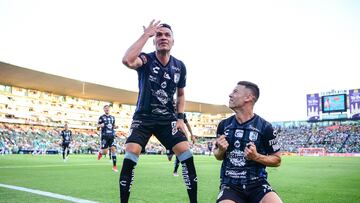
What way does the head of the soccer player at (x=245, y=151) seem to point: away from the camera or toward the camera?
toward the camera

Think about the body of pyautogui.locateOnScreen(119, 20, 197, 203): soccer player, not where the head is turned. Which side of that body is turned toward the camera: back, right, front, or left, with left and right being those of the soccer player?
front

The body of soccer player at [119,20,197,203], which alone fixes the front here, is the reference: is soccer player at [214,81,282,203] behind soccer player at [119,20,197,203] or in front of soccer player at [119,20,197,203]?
in front

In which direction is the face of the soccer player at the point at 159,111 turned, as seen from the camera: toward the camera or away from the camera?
toward the camera
